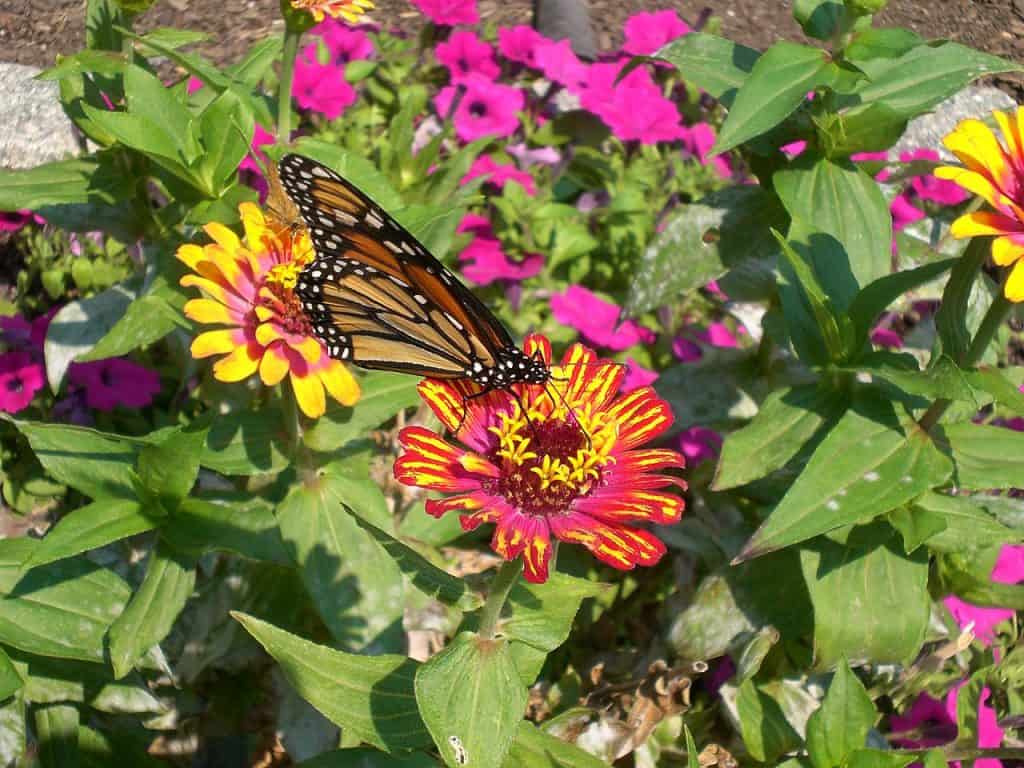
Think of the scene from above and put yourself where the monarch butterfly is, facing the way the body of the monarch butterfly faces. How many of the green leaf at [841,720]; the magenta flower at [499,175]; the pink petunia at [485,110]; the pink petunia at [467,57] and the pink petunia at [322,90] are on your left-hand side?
4

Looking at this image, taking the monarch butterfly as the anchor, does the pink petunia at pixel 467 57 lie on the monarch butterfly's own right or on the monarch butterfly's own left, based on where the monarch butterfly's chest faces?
on the monarch butterfly's own left

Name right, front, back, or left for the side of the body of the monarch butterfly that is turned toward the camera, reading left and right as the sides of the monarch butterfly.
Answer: right
